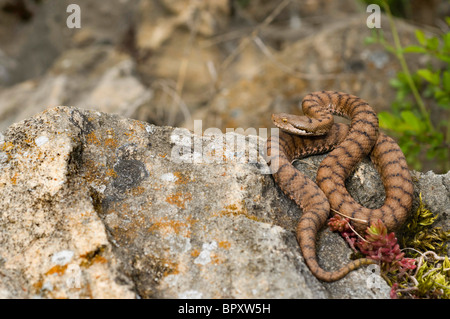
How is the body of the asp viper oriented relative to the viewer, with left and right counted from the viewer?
facing to the left of the viewer
